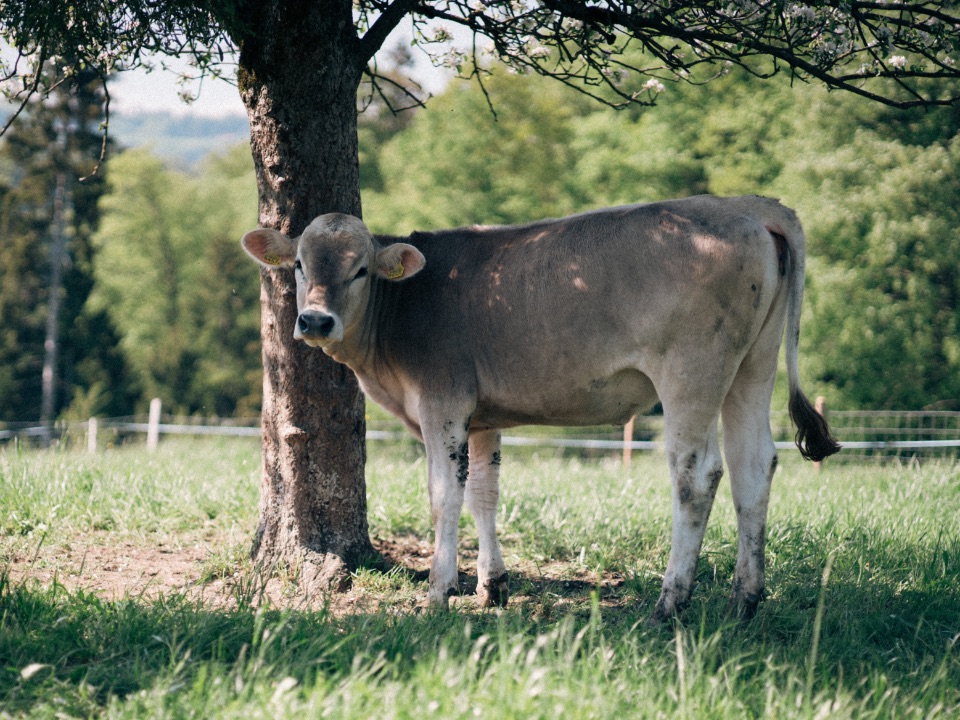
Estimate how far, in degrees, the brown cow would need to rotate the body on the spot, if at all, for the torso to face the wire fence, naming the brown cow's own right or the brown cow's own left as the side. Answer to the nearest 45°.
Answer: approximately 90° to the brown cow's own right

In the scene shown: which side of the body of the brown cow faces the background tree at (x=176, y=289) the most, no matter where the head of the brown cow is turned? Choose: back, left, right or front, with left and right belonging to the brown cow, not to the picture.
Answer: right

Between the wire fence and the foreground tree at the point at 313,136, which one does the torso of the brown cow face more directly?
the foreground tree

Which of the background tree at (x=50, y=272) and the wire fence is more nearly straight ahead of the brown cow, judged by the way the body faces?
the background tree

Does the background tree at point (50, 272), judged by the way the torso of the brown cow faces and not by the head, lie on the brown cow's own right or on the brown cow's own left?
on the brown cow's own right

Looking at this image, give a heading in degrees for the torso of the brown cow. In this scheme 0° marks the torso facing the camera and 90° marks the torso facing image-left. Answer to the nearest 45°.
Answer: approximately 90°
